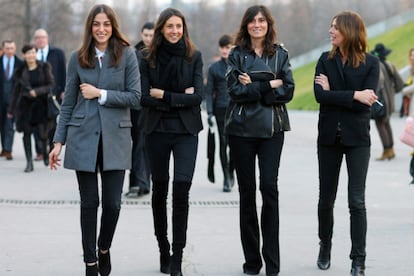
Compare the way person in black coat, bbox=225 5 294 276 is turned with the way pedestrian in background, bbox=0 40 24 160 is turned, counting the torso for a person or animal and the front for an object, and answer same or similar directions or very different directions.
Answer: same or similar directions

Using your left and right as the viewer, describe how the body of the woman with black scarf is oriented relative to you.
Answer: facing the viewer

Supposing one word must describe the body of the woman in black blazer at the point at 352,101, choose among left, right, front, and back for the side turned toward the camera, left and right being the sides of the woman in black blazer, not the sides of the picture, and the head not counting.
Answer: front

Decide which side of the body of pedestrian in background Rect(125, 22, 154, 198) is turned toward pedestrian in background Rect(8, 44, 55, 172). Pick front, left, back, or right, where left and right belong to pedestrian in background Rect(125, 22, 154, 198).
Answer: right

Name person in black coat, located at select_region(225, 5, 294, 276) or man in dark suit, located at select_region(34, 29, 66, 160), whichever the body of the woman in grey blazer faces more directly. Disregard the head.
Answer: the person in black coat

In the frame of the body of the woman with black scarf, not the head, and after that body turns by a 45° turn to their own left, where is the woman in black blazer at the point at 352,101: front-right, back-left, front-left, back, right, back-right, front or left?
front-left

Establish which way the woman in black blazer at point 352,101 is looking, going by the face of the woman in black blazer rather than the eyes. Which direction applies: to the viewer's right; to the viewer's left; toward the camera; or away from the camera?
to the viewer's left

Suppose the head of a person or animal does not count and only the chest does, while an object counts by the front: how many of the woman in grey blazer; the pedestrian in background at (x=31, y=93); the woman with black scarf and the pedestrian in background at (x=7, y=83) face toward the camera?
4

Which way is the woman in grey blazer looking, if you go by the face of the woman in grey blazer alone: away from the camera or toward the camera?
toward the camera

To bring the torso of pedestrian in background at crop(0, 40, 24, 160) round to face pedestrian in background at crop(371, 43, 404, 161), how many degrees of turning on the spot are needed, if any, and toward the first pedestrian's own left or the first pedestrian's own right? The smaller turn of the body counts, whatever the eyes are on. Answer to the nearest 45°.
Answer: approximately 90° to the first pedestrian's own left

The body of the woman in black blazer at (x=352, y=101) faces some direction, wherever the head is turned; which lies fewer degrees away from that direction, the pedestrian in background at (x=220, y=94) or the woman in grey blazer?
the woman in grey blazer

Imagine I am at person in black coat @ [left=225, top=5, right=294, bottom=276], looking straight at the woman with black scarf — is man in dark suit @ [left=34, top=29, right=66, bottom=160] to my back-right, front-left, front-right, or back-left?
front-right

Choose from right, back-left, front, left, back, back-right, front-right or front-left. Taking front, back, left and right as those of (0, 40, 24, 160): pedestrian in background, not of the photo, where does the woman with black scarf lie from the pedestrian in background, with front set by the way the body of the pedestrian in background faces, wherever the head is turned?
front

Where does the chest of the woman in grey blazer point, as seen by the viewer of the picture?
toward the camera
